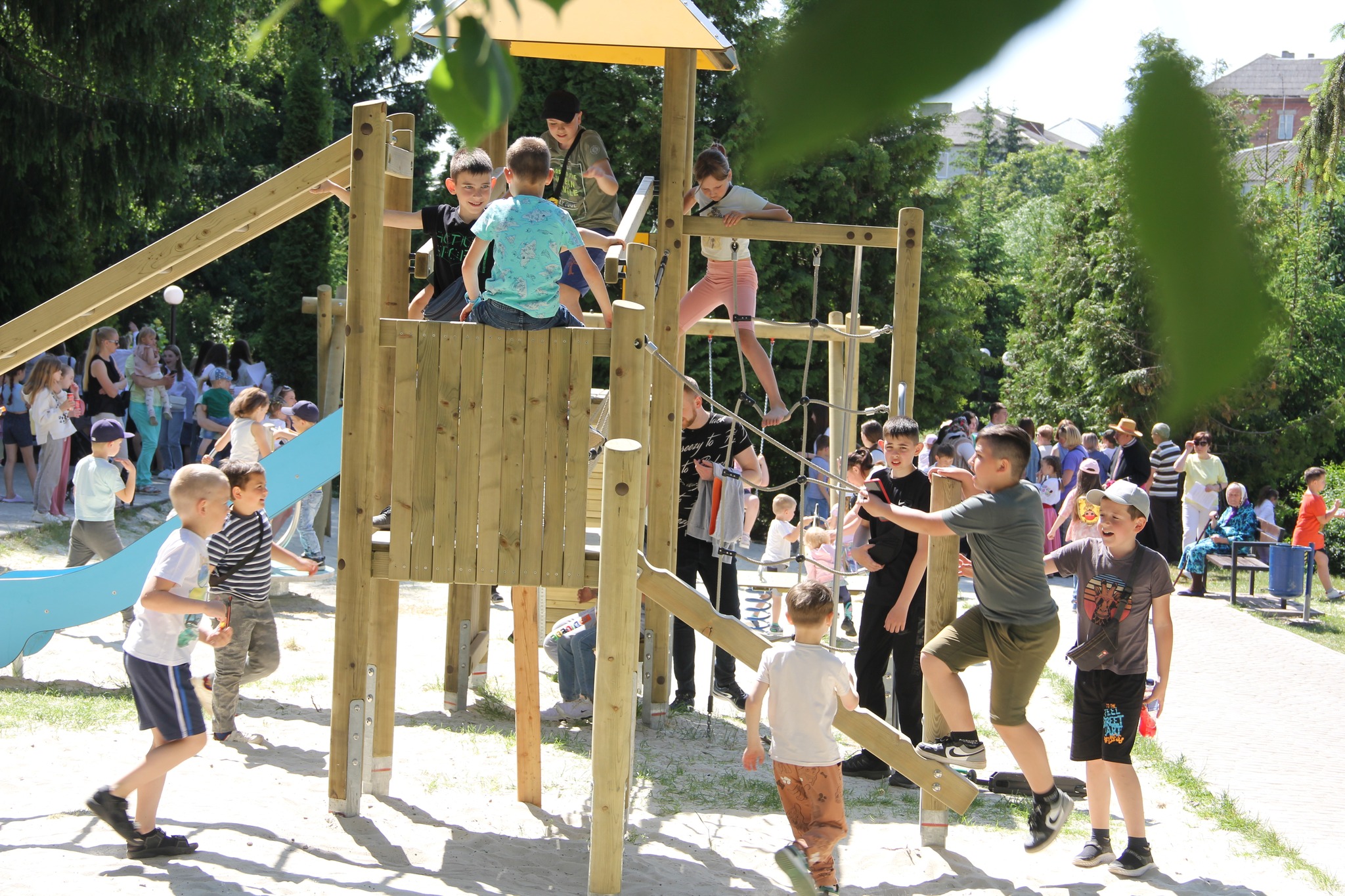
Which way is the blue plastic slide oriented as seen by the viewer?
to the viewer's left

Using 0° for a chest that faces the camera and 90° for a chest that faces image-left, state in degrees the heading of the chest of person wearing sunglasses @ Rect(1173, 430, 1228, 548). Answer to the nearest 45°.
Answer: approximately 0°

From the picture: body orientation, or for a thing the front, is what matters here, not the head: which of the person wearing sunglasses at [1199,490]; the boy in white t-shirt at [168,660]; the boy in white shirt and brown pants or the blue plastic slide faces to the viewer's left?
the blue plastic slide

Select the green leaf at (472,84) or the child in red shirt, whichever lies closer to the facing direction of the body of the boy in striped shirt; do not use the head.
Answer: the child in red shirt

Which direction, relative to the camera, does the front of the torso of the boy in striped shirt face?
to the viewer's right

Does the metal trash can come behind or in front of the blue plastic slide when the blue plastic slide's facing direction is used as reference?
behind

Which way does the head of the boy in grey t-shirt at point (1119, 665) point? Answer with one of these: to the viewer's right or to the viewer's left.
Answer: to the viewer's left

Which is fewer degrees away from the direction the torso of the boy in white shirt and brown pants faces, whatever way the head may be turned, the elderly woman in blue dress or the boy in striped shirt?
the elderly woman in blue dress

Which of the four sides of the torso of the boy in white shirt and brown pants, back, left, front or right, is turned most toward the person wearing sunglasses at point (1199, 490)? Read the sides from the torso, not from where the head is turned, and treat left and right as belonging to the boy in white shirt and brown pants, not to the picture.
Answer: front

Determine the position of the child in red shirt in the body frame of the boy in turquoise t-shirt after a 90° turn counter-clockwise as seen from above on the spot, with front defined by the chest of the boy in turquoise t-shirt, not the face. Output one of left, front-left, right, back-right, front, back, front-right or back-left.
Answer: back-right

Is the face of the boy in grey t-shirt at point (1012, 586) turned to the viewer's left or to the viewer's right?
to the viewer's left

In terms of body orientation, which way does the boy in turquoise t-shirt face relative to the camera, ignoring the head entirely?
away from the camera

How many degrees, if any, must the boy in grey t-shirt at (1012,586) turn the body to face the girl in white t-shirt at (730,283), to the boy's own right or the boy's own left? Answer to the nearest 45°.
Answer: approximately 45° to the boy's own right

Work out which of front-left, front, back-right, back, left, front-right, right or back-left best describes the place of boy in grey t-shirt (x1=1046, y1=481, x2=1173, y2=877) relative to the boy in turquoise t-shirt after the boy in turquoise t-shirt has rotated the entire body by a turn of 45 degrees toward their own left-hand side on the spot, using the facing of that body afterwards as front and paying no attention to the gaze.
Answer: back-right

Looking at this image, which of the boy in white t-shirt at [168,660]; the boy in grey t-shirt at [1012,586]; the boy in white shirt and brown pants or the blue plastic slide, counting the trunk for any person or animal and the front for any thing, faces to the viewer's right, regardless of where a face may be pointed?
the boy in white t-shirt

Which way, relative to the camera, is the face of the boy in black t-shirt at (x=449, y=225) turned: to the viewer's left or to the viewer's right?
to the viewer's right

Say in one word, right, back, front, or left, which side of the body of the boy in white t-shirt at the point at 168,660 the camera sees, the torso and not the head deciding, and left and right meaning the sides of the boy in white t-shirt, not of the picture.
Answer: right
